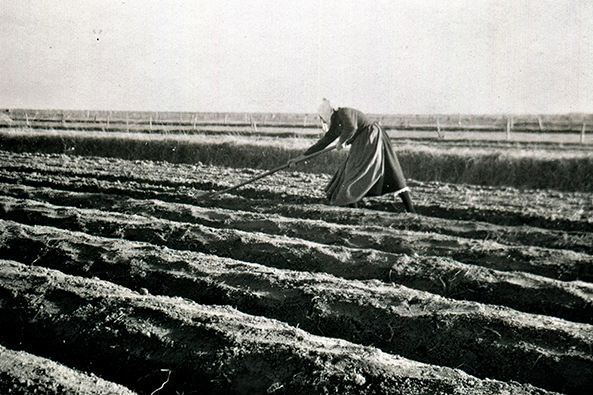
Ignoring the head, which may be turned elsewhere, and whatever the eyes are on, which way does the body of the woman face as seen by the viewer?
to the viewer's left
